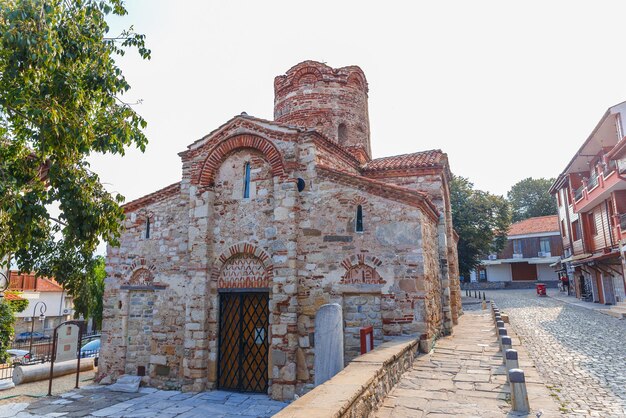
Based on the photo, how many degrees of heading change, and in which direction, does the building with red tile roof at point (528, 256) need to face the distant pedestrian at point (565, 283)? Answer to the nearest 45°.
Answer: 0° — it already faces them

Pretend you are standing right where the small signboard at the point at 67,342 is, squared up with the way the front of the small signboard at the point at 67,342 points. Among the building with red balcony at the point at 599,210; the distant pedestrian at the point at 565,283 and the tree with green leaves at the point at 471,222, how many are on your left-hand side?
3

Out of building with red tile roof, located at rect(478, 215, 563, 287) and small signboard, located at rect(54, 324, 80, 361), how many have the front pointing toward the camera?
2

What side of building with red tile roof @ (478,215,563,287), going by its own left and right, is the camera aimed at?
front

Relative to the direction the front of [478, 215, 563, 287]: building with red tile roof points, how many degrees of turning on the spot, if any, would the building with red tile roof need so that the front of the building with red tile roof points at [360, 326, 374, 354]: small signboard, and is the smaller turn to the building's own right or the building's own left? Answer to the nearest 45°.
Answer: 0° — it already faces it

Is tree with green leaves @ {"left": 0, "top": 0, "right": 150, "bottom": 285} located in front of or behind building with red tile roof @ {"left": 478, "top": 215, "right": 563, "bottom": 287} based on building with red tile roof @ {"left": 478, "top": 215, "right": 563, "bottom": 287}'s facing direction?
in front

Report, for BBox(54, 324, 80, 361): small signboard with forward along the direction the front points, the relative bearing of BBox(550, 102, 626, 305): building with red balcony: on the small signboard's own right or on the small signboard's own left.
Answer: on the small signboard's own left

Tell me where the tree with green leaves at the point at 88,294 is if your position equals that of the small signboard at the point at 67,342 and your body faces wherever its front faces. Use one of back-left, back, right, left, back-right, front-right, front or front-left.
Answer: back

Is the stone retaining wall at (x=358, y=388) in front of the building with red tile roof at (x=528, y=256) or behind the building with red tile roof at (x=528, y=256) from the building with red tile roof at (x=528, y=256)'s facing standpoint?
in front
